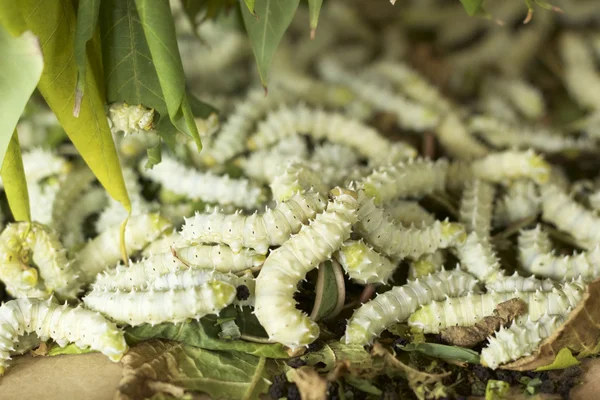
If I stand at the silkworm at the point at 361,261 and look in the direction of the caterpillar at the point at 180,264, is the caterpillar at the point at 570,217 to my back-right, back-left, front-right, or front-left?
back-right

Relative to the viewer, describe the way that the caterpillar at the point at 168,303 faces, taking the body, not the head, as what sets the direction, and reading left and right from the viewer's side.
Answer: facing to the right of the viewer

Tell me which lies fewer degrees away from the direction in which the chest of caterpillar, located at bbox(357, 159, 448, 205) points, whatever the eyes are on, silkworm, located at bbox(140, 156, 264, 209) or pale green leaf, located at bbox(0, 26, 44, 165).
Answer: the silkworm

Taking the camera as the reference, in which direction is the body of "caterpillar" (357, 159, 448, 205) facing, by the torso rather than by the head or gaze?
to the viewer's left

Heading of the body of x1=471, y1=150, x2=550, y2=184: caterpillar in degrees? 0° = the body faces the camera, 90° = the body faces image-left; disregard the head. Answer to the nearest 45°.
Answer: approximately 270°

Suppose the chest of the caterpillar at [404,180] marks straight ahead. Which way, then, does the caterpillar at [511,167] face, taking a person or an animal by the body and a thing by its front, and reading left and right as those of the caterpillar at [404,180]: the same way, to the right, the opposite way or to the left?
the opposite way

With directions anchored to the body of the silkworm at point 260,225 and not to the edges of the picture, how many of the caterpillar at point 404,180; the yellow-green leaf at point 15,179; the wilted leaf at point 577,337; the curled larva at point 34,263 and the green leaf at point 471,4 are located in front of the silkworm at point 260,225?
2
